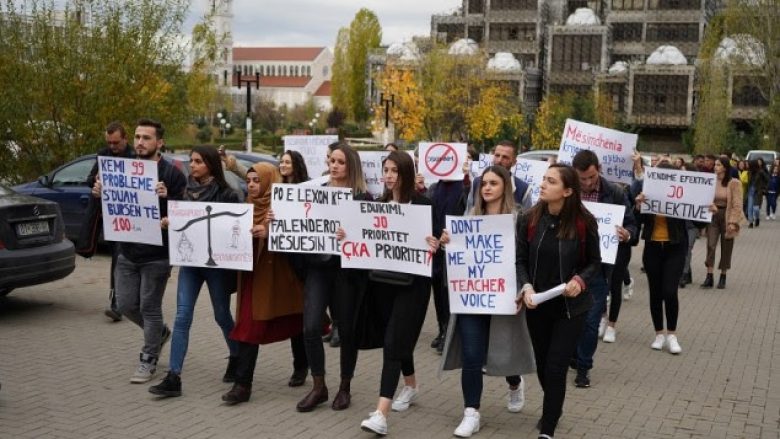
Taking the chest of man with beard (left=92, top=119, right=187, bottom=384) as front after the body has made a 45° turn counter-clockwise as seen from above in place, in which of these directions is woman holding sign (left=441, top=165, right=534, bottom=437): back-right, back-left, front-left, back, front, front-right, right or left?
front-left

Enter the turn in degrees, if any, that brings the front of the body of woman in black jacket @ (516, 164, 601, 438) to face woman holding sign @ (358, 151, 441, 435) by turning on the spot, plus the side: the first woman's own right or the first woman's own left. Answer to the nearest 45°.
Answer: approximately 45° to the first woman's own right

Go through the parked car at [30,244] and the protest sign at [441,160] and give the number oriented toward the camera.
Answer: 1

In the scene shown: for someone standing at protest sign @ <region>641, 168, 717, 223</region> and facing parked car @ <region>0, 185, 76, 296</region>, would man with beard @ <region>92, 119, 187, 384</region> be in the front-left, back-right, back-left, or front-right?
front-left

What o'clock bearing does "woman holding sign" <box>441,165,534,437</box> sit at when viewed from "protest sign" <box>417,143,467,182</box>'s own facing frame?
The woman holding sign is roughly at 12 o'clock from the protest sign.

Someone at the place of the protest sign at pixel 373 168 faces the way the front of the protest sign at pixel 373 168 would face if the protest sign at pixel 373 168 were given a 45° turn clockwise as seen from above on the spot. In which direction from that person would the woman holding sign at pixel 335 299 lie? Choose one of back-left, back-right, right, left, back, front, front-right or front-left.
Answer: front-left

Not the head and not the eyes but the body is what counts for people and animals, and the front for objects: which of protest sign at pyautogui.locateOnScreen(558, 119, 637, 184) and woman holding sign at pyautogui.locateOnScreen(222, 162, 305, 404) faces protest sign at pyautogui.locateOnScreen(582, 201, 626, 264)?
protest sign at pyautogui.locateOnScreen(558, 119, 637, 184)

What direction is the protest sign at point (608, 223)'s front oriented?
toward the camera

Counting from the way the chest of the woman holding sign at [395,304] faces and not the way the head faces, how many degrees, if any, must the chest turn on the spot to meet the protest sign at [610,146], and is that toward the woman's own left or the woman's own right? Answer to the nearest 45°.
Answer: approximately 180°

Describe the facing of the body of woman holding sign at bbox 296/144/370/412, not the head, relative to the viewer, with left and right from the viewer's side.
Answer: facing the viewer and to the left of the viewer

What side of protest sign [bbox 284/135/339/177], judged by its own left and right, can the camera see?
front

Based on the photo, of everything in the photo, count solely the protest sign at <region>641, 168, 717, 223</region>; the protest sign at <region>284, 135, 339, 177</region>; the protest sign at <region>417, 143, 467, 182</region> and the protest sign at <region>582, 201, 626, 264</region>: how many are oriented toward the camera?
4

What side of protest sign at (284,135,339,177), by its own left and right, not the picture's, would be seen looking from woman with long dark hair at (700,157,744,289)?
left
